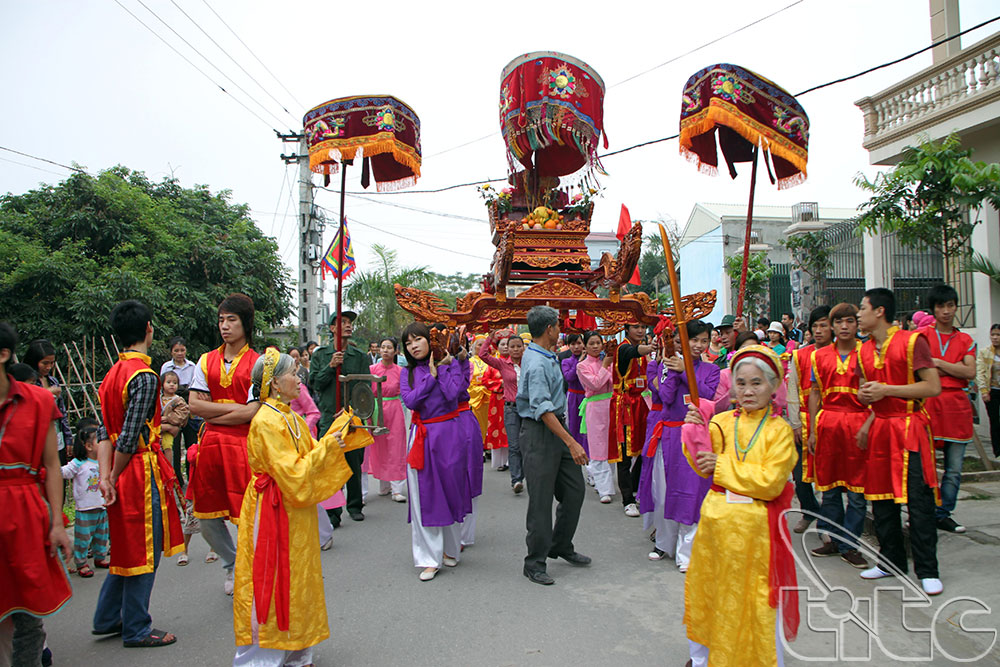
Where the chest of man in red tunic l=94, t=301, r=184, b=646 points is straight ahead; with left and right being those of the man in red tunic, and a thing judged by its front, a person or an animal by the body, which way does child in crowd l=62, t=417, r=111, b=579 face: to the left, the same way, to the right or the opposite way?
to the right

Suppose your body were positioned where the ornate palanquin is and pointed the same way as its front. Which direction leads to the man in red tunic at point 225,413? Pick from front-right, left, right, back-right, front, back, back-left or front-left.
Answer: front-right

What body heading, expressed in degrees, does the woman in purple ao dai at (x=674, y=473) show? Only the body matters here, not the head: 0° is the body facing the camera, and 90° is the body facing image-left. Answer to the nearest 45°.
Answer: approximately 45°

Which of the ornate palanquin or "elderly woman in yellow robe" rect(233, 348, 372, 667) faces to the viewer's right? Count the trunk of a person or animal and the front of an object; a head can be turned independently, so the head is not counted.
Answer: the elderly woman in yellow robe

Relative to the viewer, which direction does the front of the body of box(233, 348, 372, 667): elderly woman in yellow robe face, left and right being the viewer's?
facing to the right of the viewer

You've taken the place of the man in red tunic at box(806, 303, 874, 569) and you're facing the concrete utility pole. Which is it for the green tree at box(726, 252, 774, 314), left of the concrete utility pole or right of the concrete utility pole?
right

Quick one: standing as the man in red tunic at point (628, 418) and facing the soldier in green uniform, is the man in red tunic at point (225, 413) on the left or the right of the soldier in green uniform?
left
